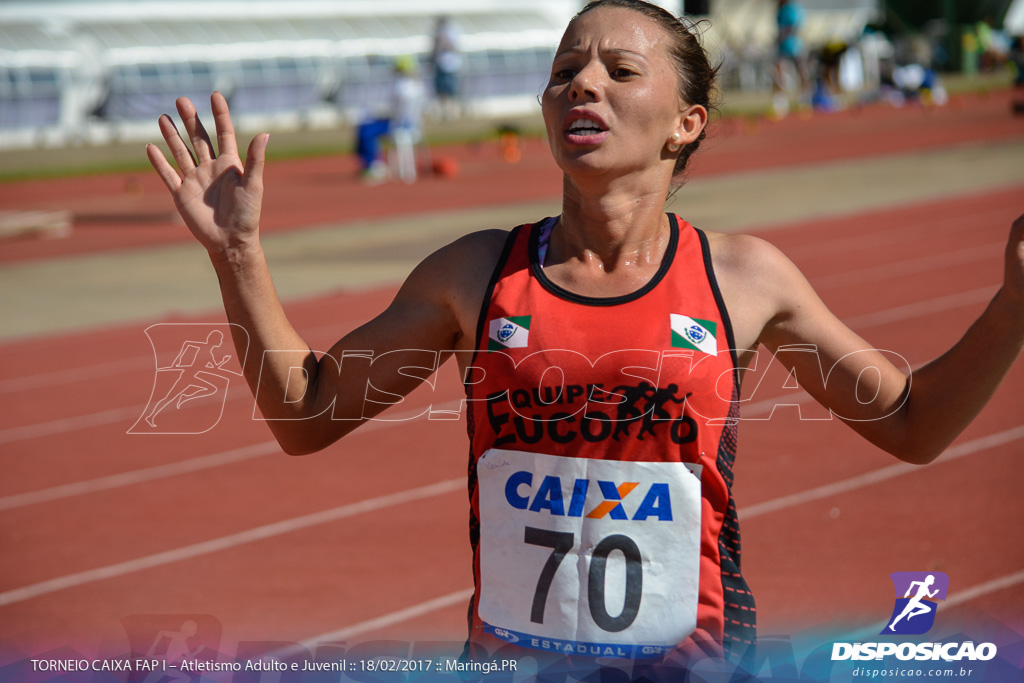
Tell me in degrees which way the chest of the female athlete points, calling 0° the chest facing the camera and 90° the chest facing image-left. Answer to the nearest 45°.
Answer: approximately 0°

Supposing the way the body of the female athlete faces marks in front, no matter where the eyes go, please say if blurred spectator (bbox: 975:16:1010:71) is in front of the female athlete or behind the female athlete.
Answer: behind

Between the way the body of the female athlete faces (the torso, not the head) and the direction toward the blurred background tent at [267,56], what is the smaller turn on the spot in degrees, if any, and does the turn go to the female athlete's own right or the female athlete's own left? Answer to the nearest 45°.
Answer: approximately 180°

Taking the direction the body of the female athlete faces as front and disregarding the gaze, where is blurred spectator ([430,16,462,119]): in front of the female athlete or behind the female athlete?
behind

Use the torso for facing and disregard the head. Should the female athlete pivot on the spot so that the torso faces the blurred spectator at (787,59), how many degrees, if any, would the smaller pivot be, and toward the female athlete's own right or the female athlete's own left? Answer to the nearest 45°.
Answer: approximately 180°

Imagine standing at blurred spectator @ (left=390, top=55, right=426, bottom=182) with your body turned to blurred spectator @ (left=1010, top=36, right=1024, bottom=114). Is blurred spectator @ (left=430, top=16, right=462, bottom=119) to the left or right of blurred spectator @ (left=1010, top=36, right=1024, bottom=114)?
left
